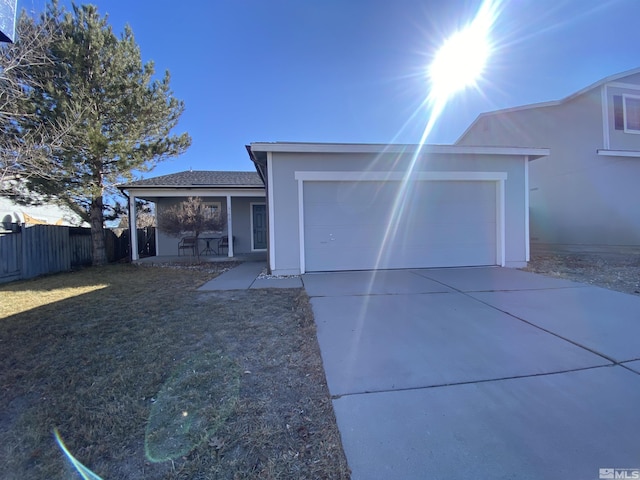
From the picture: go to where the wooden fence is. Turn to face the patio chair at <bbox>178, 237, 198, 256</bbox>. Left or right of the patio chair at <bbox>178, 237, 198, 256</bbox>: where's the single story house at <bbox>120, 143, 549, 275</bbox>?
right

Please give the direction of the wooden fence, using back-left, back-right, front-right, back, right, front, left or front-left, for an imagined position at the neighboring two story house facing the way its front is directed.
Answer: front-right

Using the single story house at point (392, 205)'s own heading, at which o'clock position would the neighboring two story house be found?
The neighboring two story house is roughly at 8 o'clock from the single story house.

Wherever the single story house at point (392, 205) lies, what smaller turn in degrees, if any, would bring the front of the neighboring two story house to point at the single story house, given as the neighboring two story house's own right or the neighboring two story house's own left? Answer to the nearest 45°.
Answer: approximately 45° to the neighboring two story house's own right

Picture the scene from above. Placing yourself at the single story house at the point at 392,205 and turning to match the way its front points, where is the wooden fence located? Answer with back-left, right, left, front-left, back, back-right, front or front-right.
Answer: right

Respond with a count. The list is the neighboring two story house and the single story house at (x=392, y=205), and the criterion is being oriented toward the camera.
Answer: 2

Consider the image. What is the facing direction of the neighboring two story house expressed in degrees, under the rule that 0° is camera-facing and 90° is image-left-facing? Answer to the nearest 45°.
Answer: approximately 0°

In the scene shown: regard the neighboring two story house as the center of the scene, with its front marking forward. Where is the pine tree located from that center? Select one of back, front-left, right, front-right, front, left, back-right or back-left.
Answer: front-right

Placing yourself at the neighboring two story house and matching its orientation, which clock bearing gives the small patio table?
The small patio table is roughly at 2 o'clock from the neighboring two story house.
